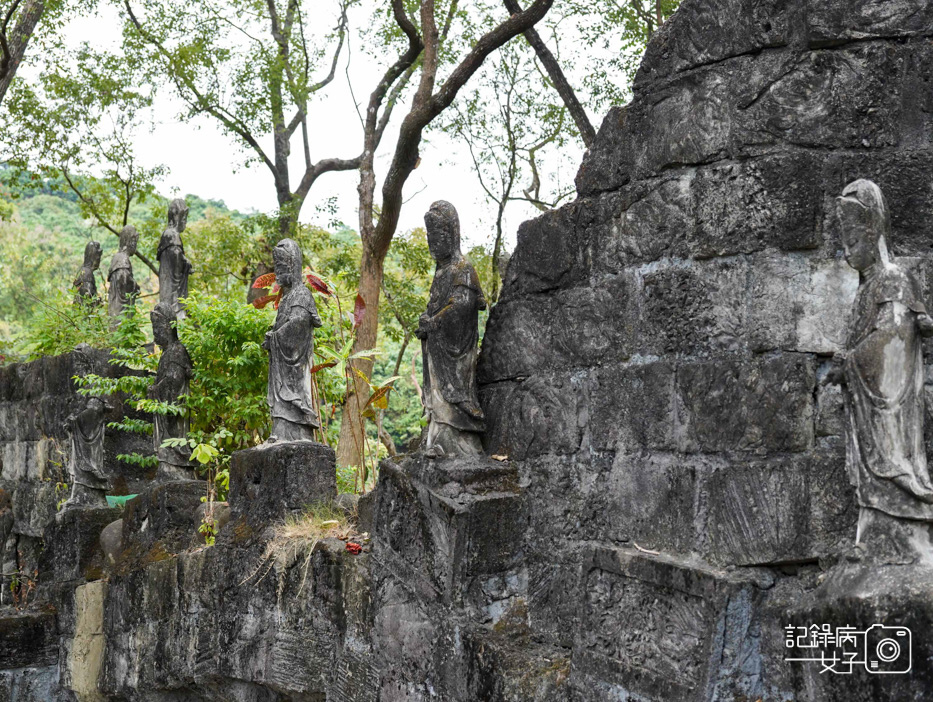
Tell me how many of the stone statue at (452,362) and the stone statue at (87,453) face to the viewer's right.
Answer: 0

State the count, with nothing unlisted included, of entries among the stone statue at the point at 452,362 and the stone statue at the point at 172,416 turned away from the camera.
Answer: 0

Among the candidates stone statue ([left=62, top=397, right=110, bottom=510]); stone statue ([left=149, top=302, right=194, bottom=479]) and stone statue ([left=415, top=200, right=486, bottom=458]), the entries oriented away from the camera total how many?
0

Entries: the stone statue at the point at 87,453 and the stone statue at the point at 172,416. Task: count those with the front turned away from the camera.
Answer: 0

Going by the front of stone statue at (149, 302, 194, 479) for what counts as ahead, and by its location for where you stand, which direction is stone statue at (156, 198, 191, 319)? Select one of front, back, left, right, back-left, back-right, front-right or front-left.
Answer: back-right

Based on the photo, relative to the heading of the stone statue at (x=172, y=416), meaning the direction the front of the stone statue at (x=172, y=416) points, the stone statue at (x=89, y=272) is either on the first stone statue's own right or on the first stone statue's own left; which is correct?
on the first stone statue's own right

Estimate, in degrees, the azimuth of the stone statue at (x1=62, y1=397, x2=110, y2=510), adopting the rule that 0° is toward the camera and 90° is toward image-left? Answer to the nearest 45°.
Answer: approximately 45°

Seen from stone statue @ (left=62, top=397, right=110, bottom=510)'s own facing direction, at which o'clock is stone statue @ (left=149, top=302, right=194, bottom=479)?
stone statue @ (left=149, top=302, right=194, bottom=479) is roughly at 9 o'clock from stone statue @ (left=62, top=397, right=110, bottom=510).

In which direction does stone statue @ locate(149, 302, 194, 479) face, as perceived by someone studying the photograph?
facing the viewer and to the left of the viewer

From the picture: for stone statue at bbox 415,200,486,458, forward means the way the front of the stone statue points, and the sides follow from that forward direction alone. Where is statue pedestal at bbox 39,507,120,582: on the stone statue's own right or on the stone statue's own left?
on the stone statue's own right

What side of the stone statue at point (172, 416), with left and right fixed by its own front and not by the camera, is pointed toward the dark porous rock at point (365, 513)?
left

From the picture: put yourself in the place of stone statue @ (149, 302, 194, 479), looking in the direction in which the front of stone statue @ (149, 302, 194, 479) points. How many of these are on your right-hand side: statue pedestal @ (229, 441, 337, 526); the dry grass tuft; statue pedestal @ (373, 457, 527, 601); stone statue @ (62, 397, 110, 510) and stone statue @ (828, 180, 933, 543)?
1

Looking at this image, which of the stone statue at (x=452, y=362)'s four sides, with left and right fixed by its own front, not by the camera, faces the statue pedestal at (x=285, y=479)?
right

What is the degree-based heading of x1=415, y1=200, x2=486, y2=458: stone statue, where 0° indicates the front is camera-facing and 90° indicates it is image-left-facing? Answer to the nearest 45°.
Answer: approximately 45°

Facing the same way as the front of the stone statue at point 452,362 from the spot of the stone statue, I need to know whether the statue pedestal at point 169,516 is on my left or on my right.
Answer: on my right
